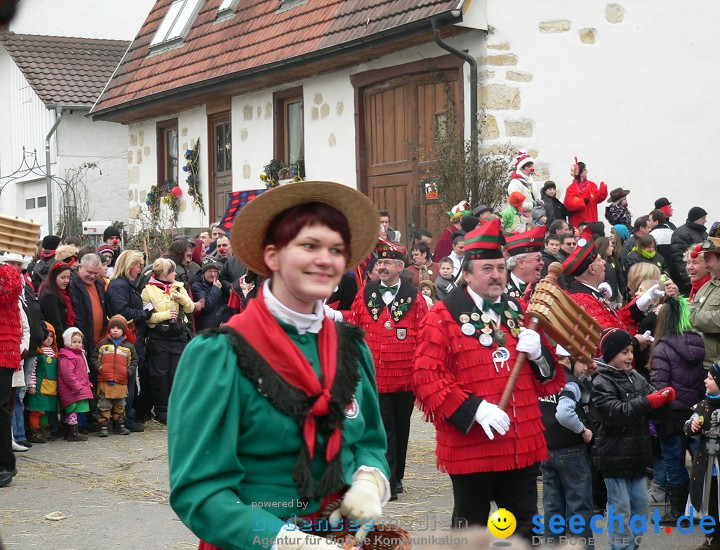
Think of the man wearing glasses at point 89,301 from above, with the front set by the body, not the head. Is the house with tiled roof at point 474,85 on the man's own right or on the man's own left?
on the man's own left

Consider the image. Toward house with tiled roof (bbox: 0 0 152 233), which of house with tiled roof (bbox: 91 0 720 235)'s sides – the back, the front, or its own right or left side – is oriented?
right

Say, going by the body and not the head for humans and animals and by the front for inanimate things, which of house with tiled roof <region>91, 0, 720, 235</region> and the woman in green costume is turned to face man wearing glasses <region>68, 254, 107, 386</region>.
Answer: the house with tiled roof

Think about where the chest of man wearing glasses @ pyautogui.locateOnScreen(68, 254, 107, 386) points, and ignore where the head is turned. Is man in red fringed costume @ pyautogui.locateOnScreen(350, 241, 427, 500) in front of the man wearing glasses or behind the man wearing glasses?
in front

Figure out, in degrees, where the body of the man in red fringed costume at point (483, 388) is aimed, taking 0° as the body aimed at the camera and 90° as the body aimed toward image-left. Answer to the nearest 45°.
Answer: approximately 315°

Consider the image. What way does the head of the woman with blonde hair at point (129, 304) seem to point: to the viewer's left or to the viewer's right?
to the viewer's right

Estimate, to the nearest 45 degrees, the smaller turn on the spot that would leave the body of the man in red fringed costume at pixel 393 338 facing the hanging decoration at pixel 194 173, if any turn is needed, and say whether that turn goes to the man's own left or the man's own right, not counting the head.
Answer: approximately 180°

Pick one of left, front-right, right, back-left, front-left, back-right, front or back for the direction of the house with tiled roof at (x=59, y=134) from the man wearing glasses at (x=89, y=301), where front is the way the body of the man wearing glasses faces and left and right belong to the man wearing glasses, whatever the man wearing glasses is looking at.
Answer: back-left

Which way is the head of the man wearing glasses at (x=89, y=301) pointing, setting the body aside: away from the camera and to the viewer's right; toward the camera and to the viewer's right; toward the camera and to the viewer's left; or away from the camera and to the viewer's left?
toward the camera and to the viewer's right
